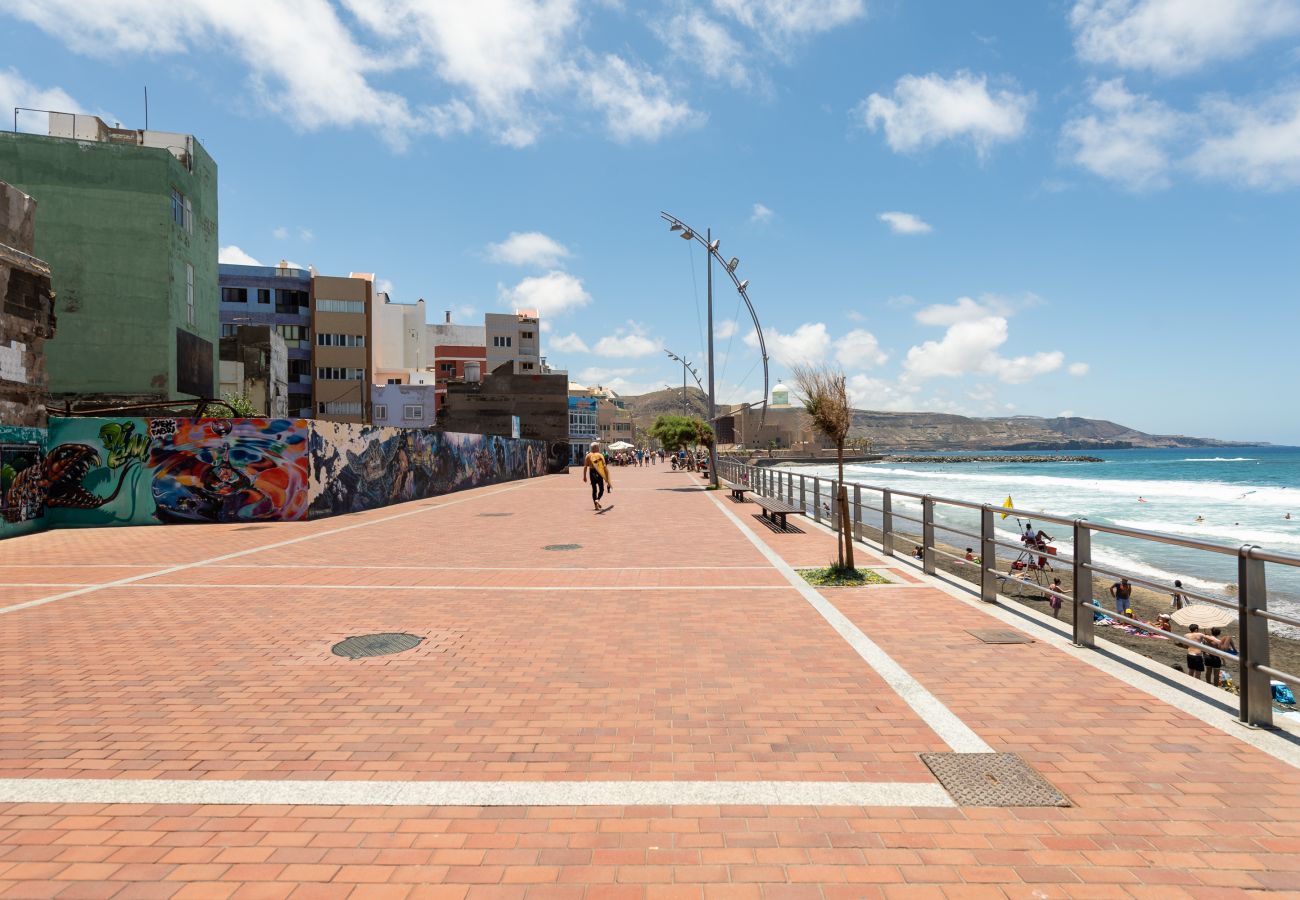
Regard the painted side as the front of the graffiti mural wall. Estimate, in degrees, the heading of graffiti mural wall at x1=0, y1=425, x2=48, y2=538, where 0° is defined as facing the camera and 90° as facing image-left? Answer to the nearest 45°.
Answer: approximately 315°

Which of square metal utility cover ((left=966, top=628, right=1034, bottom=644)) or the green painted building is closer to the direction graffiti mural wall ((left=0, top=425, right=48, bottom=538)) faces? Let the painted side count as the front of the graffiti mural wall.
the square metal utility cover

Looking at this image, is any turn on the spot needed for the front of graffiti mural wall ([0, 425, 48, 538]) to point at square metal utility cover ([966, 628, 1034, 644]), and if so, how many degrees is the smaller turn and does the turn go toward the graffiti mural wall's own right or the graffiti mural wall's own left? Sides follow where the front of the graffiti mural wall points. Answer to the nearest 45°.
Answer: approximately 45° to the graffiti mural wall's own right

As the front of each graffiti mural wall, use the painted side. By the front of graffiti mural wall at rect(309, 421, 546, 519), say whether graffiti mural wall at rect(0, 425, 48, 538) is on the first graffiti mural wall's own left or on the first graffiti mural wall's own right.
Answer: on the first graffiti mural wall's own right

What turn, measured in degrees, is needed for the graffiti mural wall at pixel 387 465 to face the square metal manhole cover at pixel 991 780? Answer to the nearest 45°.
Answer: approximately 45° to its right
